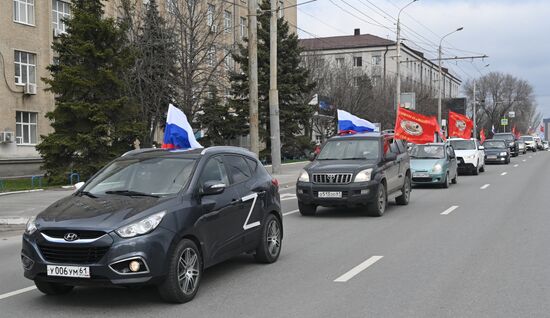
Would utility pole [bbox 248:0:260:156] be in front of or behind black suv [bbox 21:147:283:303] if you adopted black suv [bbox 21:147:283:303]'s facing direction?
behind

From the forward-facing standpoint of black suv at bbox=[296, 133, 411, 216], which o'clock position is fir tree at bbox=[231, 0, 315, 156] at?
The fir tree is roughly at 4 o'clock from the black suv.

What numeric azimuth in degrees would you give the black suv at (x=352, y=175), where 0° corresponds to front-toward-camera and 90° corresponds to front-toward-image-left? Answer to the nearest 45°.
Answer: approximately 45°

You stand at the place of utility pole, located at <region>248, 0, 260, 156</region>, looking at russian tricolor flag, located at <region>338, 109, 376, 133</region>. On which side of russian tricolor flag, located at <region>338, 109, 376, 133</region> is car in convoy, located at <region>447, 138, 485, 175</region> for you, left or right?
left

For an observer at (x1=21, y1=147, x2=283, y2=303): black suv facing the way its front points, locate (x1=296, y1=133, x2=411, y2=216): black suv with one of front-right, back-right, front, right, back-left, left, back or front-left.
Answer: back

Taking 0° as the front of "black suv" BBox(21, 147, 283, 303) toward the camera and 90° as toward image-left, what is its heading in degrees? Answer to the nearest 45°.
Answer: approximately 45°

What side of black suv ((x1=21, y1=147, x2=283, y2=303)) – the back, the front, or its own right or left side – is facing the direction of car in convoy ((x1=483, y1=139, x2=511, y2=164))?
back

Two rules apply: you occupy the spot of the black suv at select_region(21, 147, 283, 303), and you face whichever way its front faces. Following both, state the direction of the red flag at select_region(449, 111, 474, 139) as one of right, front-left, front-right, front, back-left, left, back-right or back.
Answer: back

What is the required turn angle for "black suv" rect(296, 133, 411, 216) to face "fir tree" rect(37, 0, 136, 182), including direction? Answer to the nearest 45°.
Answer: approximately 90° to its right

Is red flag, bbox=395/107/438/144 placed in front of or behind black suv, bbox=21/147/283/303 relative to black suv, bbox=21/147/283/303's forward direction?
behind

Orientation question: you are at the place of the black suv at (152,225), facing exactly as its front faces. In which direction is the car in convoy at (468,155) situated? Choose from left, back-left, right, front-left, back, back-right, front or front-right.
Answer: back

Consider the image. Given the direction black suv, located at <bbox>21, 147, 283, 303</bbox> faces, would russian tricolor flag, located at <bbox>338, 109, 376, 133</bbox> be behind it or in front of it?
behind

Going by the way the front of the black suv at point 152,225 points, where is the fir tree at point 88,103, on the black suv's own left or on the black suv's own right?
on the black suv's own right
